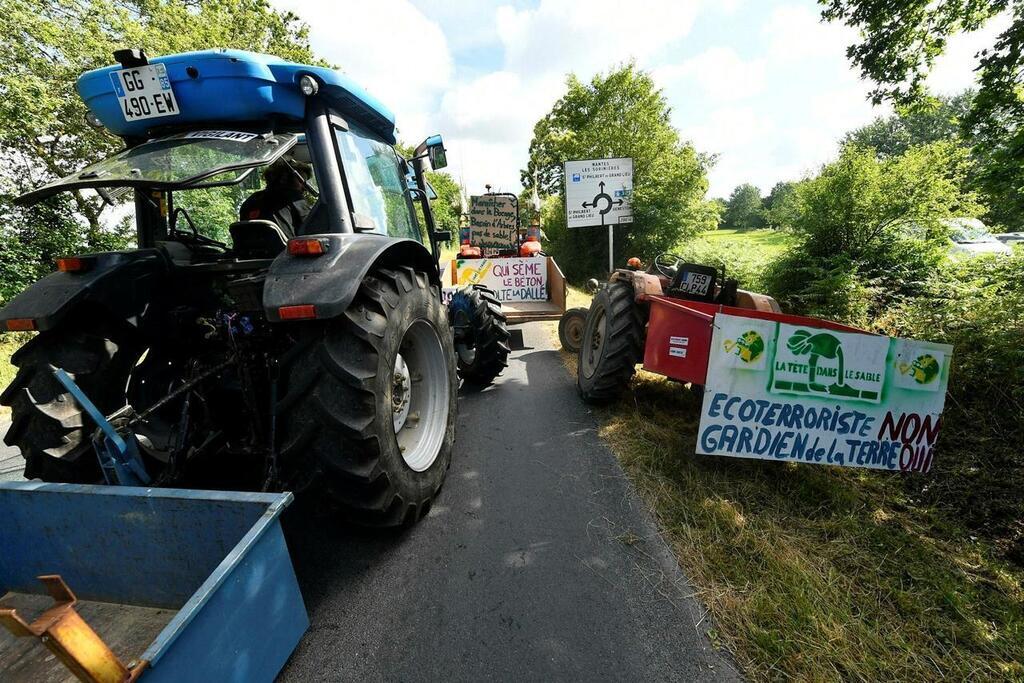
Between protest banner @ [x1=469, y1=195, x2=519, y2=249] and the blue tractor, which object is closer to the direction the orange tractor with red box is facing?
the protest banner

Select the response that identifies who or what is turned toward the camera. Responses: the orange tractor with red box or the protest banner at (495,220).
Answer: the protest banner

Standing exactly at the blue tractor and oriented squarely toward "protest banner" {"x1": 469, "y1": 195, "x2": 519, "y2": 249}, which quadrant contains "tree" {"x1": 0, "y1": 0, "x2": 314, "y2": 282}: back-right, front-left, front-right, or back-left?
front-left

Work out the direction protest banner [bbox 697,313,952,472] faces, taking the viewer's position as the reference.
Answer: facing the viewer

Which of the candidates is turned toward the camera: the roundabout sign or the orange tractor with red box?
the roundabout sign

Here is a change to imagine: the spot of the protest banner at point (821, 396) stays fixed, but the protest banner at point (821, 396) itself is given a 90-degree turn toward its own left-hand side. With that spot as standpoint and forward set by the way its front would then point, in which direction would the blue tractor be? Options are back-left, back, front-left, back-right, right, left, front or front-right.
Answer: back-right

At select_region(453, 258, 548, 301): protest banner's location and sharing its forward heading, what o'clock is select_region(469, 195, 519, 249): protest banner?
select_region(469, 195, 519, 249): protest banner is roughly at 6 o'clock from select_region(453, 258, 548, 301): protest banner.

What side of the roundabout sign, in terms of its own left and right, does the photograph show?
front

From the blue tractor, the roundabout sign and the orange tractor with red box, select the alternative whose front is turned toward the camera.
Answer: the roundabout sign

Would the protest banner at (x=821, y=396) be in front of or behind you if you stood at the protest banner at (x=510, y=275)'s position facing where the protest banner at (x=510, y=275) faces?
in front

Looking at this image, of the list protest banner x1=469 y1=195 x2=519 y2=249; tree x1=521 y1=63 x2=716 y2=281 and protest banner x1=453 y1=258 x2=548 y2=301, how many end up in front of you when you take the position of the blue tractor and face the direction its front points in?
3

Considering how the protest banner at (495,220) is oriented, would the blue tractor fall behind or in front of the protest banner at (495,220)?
in front

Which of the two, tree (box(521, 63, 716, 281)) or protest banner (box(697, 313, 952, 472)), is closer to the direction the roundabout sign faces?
the protest banner

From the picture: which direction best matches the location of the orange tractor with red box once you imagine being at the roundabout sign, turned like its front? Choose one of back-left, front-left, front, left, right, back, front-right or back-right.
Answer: front

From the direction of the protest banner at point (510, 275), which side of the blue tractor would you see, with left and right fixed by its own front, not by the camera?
front

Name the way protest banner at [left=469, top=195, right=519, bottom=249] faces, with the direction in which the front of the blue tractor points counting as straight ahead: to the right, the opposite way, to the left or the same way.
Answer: the opposite way
